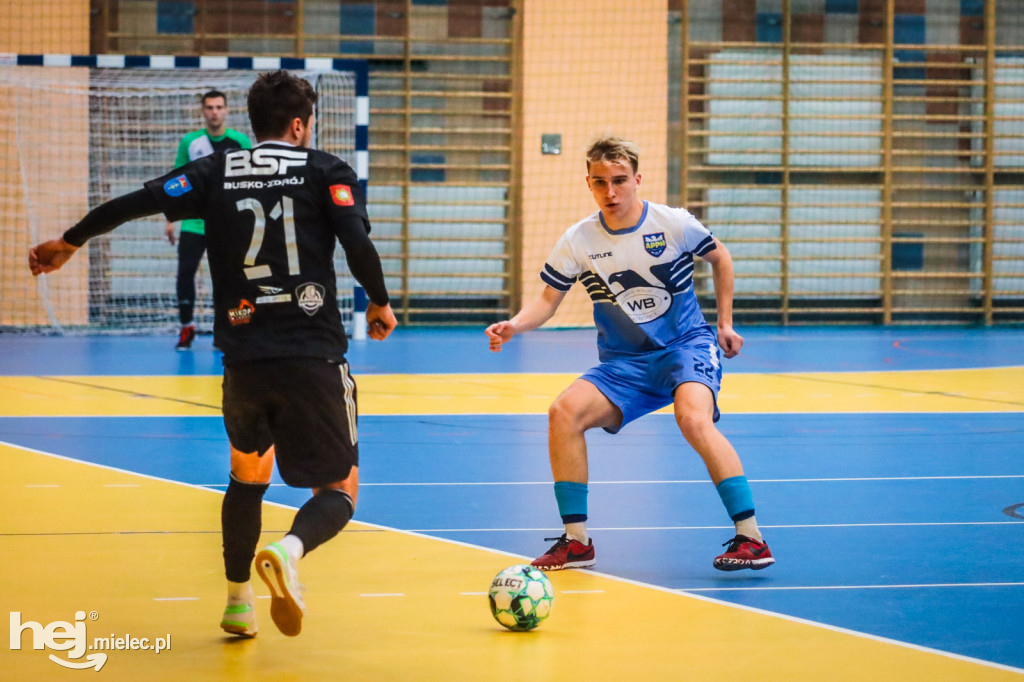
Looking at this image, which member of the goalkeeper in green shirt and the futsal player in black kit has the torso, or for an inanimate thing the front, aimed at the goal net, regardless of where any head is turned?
the futsal player in black kit

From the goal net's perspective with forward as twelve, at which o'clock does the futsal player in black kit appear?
The futsal player in black kit is roughly at 12 o'clock from the goal net.

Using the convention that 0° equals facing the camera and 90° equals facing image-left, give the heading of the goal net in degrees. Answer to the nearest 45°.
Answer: approximately 0°

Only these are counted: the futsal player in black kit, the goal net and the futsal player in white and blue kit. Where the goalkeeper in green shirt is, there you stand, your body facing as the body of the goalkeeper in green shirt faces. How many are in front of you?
2

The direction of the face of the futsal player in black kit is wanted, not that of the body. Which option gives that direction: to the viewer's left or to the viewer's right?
to the viewer's right

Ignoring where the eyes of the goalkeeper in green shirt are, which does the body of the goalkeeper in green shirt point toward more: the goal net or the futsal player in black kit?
the futsal player in black kit

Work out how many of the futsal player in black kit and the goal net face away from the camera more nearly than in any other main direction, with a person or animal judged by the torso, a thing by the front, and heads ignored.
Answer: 1

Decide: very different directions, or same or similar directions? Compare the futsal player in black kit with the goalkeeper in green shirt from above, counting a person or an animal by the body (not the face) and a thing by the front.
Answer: very different directions

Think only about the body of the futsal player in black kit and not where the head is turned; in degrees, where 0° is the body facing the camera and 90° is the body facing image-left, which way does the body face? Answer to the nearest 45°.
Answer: approximately 180°

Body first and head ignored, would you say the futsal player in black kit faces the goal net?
yes

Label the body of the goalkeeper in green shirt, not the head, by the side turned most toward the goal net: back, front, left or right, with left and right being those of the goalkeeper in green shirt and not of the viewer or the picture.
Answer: back

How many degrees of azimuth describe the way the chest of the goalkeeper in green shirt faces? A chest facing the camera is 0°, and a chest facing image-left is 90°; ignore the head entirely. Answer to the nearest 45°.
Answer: approximately 0°
